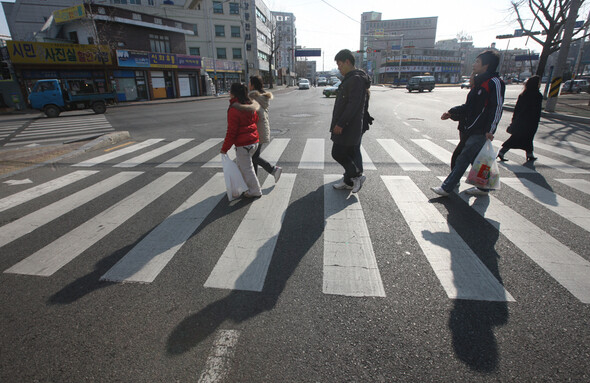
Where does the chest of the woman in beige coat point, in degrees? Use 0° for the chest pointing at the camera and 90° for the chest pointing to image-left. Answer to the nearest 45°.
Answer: approximately 90°

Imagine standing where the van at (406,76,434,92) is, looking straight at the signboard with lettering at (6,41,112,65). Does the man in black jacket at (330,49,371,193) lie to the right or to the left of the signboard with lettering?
left

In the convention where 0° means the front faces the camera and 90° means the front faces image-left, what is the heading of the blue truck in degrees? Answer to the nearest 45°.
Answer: approximately 90°

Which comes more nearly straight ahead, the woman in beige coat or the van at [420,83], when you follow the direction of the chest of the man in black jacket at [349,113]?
the woman in beige coat

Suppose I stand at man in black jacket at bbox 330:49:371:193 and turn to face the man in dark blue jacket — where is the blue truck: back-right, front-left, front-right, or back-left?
back-left

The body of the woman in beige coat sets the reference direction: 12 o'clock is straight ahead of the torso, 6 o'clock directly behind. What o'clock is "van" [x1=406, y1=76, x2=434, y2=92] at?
The van is roughly at 4 o'clock from the woman in beige coat.

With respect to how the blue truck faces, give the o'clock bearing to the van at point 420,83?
The van is roughly at 6 o'clock from the blue truck.

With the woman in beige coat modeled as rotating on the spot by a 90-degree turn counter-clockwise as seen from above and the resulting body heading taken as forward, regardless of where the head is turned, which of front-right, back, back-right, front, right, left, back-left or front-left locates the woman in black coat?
left

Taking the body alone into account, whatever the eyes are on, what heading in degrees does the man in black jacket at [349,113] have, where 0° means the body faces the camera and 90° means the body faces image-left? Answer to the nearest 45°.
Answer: approximately 90°

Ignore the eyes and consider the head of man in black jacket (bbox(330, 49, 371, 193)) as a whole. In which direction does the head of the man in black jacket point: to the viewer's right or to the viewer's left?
to the viewer's left
